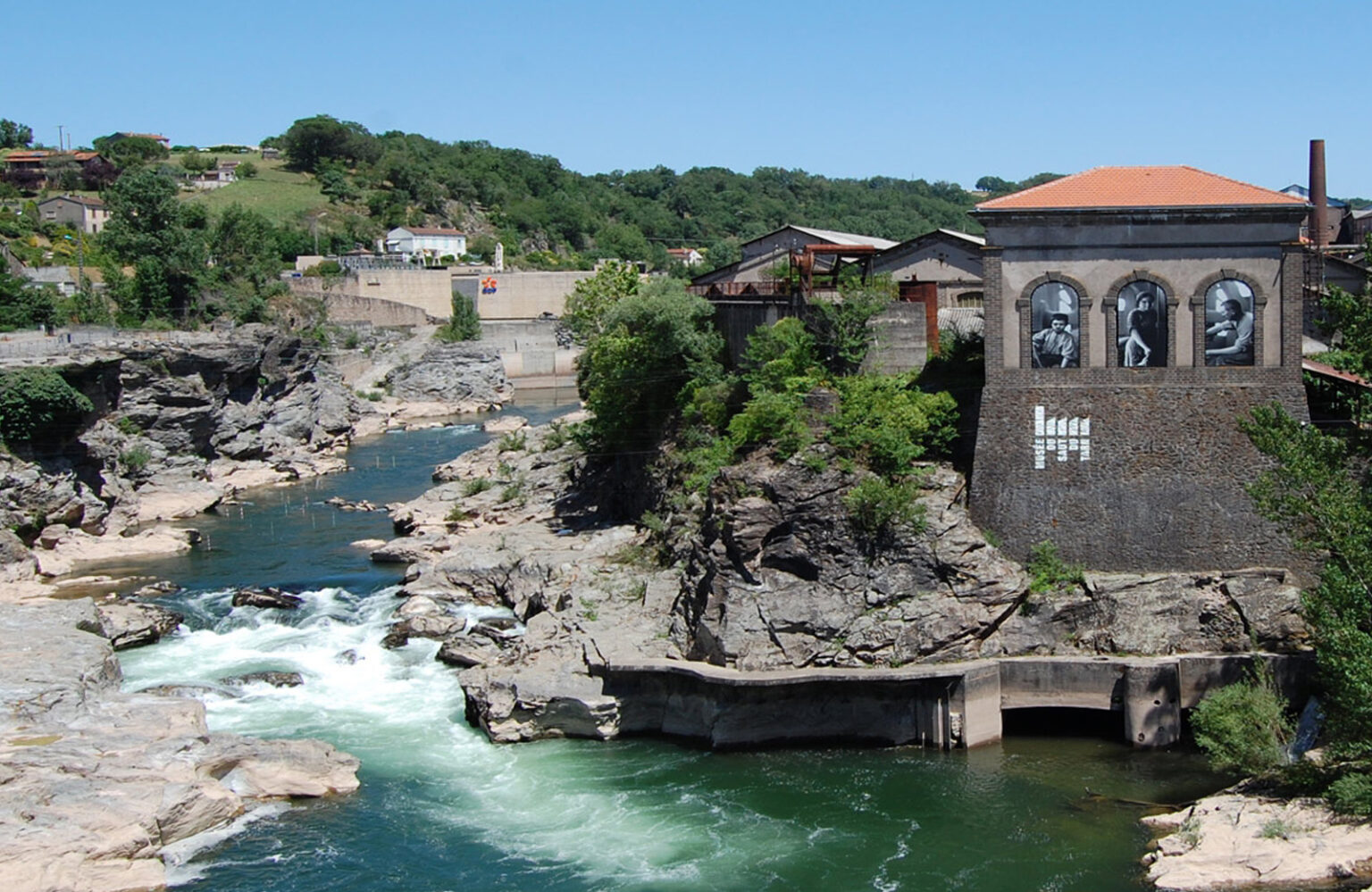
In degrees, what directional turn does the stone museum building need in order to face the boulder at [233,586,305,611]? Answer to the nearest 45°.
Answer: approximately 90° to its right

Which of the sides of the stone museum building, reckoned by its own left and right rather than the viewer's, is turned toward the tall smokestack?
back

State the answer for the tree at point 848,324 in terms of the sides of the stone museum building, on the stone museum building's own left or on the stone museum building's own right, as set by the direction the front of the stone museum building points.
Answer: on the stone museum building's own right

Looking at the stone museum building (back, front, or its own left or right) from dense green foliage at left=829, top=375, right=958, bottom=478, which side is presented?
right

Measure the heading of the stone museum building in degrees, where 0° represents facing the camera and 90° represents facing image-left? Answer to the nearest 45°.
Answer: approximately 0°
